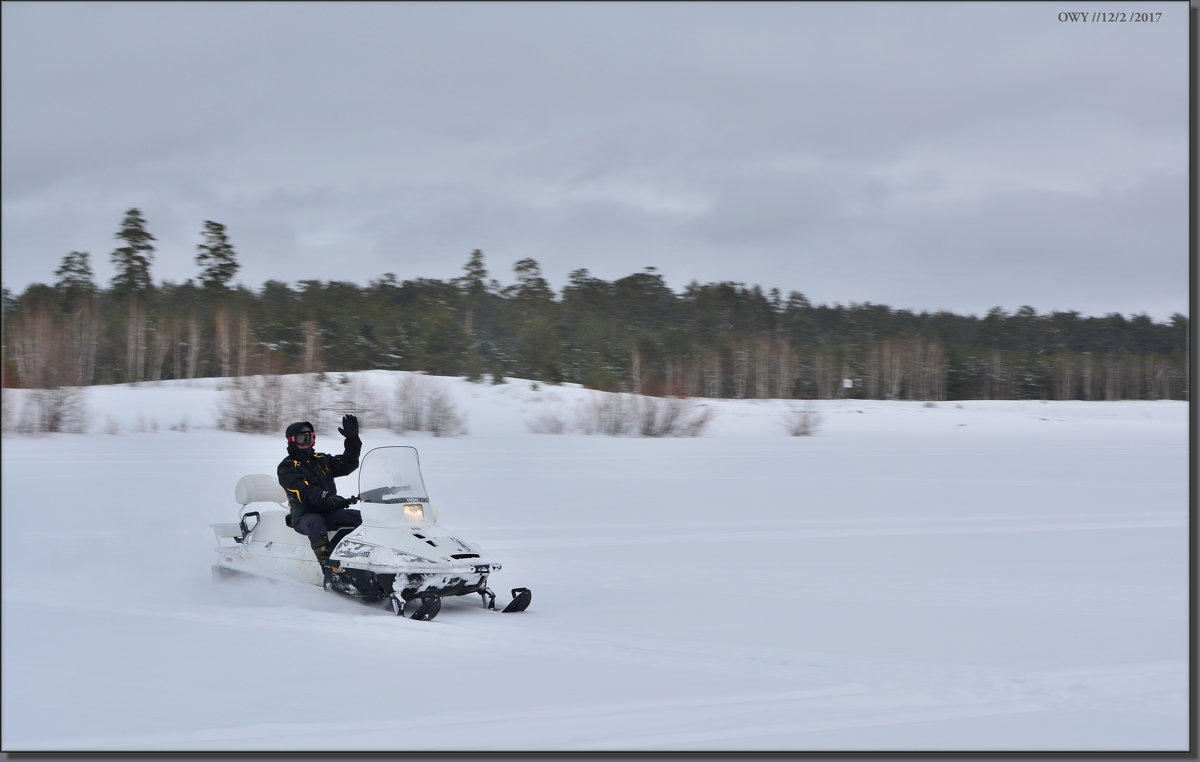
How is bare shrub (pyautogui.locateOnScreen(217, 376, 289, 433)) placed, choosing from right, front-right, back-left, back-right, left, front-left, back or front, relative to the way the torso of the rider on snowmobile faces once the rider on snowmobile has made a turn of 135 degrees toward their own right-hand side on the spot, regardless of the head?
right

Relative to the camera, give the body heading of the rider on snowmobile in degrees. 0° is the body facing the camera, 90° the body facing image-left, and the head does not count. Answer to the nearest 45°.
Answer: approximately 315°

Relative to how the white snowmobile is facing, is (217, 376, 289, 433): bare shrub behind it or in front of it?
behind

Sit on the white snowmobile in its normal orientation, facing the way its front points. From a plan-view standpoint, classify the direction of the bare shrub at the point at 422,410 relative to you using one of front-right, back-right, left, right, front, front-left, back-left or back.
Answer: back-left

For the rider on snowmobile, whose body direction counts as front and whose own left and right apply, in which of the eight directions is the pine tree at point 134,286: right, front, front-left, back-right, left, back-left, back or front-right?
back-left
